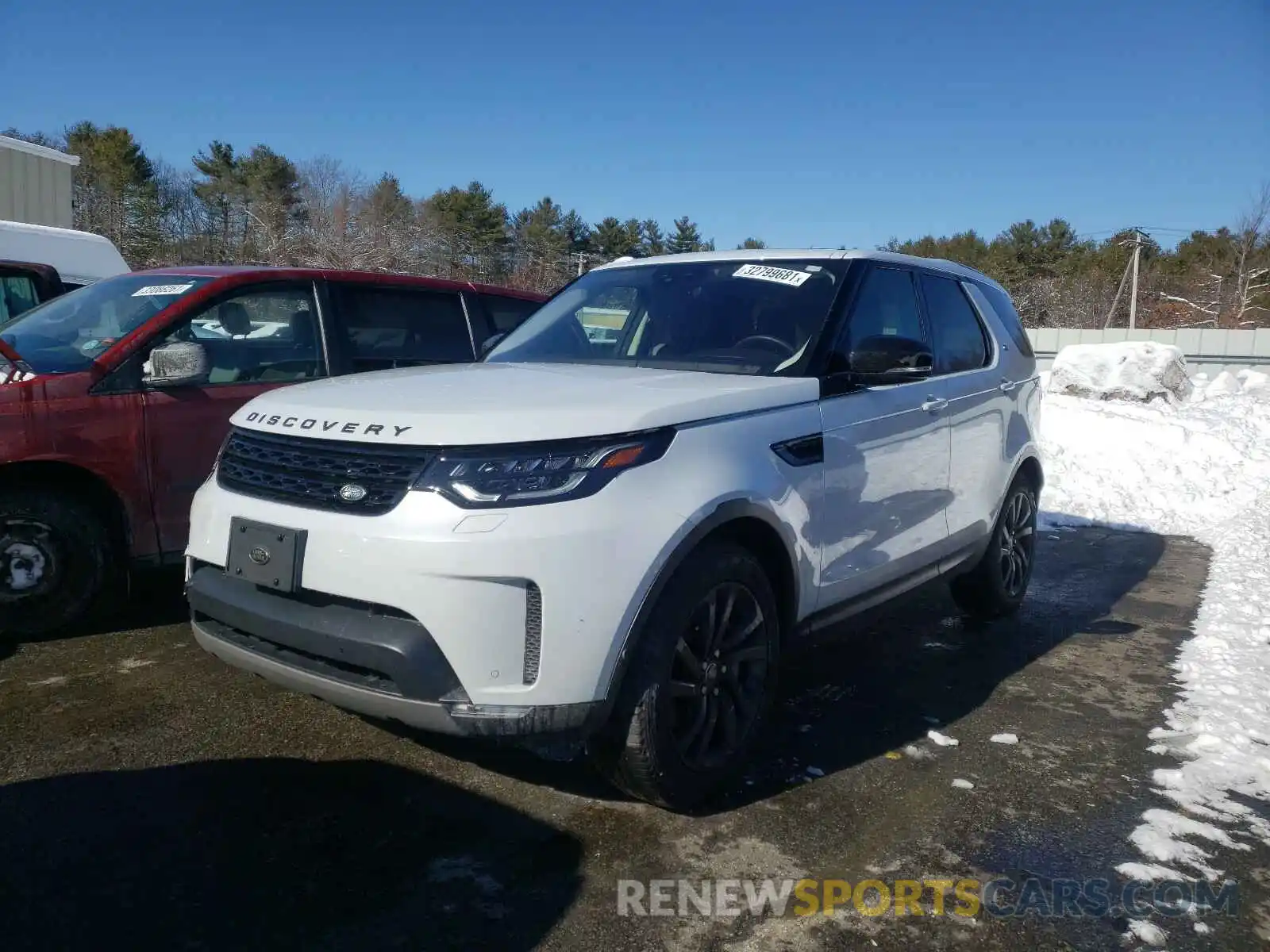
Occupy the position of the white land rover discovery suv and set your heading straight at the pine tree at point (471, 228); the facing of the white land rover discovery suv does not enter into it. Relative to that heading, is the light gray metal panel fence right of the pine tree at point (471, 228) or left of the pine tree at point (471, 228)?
right

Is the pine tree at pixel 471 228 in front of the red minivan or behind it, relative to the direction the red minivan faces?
behind

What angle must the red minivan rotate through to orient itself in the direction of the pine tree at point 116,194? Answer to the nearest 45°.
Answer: approximately 135° to its right

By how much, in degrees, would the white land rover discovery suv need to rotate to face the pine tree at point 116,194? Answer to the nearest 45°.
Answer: approximately 90° to its right

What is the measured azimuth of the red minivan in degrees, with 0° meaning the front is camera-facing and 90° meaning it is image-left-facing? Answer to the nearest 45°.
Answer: approximately 45°

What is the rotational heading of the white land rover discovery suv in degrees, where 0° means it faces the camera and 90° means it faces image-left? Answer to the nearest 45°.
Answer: approximately 45°
